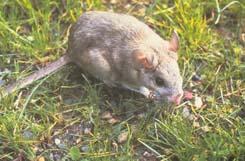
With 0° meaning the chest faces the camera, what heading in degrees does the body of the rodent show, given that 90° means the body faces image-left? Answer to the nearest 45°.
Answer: approximately 315°
